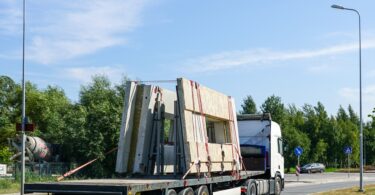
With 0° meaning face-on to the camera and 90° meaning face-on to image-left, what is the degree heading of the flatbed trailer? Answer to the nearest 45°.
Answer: approximately 225°

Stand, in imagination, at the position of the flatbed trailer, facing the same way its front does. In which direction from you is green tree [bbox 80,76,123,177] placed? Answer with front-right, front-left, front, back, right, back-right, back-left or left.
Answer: front-left
